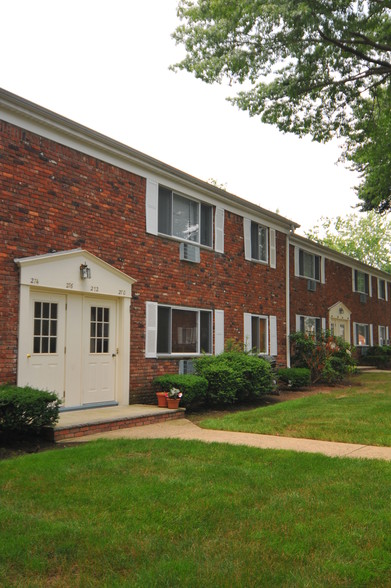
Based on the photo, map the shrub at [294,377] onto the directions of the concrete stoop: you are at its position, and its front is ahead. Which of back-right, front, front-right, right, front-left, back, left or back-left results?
left

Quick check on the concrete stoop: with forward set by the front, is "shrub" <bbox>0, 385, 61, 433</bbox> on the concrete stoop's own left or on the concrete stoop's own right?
on the concrete stoop's own right

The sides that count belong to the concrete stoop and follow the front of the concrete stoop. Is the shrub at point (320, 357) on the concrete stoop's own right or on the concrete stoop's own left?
on the concrete stoop's own left

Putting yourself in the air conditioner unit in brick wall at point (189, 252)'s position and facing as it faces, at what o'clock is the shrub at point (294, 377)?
The shrub is roughly at 9 o'clock from the air conditioner unit in brick wall.

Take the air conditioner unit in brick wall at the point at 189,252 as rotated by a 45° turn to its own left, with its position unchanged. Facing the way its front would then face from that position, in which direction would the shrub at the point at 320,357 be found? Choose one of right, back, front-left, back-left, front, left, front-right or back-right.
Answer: front-left
